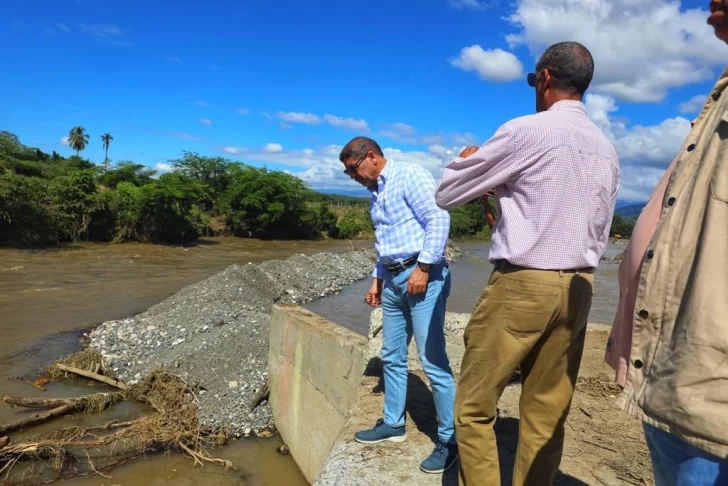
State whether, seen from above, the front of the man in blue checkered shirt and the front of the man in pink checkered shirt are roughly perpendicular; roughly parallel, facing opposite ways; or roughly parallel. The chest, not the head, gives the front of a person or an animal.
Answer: roughly perpendicular

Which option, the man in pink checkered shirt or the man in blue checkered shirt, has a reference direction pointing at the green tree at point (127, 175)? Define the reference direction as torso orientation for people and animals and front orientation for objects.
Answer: the man in pink checkered shirt

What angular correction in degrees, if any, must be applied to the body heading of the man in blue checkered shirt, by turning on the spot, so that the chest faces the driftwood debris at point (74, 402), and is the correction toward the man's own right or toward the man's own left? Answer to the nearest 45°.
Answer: approximately 90° to the man's own right

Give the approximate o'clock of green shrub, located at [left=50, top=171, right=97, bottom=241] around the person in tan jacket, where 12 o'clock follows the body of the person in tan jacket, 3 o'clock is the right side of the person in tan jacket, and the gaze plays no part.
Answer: The green shrub is roughly at 1 o'clock from the person in tan jacket.

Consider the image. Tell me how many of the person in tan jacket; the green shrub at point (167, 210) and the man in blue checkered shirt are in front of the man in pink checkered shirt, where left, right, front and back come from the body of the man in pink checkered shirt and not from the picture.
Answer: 2

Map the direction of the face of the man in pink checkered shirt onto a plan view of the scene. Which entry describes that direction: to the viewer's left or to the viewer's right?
to the viewer's left

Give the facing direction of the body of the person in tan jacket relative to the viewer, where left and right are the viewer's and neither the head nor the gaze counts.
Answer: facing to the left of the viewer

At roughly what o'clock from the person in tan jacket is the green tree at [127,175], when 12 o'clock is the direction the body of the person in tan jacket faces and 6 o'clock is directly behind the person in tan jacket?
The green tree is roughly at 1 o'clock from the person in tan jacket.

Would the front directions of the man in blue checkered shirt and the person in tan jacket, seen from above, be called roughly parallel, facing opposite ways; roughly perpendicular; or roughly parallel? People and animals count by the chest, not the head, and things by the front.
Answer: roughly perpendicular
